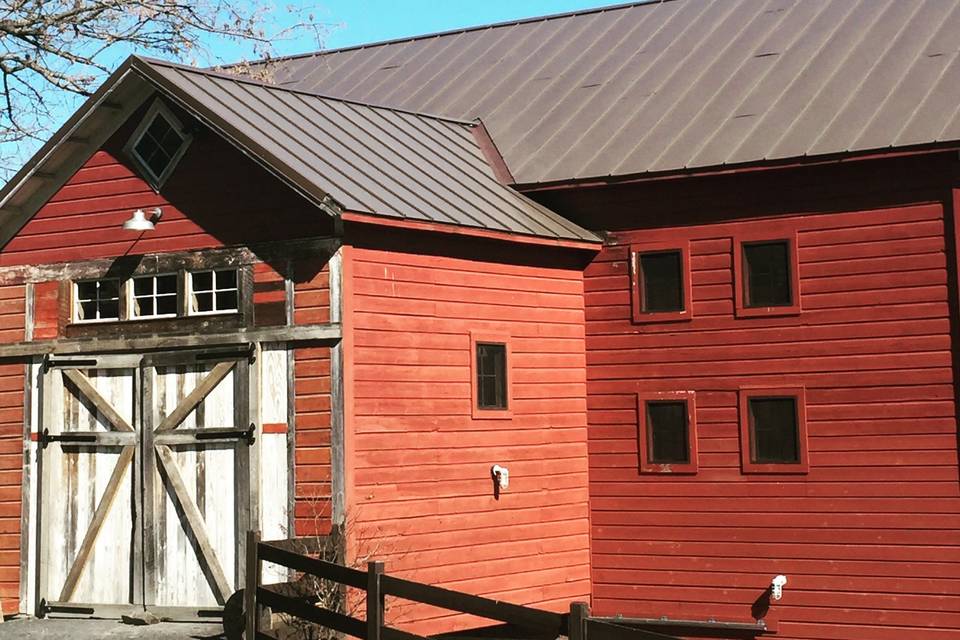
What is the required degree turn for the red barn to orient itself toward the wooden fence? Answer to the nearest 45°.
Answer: approximately 45° to its left

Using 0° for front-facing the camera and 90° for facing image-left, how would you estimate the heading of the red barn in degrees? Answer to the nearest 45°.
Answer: approximately 45°
